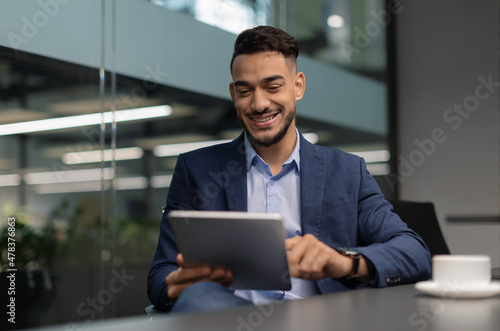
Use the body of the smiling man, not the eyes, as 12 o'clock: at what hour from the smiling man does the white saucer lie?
The white saucer is roughly at 11 o'clock from the smiling man.

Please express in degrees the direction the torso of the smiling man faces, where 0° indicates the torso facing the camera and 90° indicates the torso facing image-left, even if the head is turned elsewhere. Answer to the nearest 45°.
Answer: approximately 0°

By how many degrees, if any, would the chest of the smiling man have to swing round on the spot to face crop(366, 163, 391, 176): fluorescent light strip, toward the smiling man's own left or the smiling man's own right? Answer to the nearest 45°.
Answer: approximately 180°

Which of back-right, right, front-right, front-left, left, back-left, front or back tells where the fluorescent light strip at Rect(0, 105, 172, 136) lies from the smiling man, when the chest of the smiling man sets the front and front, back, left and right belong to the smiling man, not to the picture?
back-right

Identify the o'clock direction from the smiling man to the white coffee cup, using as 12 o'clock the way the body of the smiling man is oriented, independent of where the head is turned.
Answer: The white coffee cup is roughly at 11 o'clock from the smiling man.

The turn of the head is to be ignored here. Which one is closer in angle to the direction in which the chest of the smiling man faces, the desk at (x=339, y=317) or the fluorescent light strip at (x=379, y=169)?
the desk

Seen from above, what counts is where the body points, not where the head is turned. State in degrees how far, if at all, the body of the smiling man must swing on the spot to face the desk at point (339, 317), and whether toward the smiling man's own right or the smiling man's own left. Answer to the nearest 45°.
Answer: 0° — they already face it

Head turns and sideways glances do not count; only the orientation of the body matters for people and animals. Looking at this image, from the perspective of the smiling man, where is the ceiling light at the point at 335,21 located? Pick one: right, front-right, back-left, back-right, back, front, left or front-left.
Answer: back

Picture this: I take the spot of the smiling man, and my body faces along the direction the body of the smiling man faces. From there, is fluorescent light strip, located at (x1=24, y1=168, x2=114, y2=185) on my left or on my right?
on my right

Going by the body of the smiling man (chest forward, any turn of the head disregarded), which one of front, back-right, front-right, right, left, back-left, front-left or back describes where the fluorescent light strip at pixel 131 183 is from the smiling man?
back-right

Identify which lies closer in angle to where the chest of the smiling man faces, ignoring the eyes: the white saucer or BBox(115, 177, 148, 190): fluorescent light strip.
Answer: the white saucer
